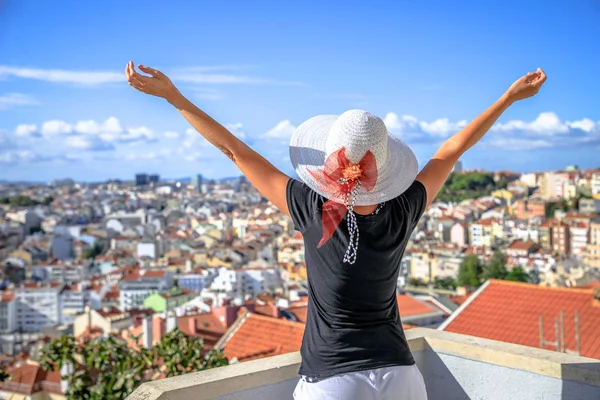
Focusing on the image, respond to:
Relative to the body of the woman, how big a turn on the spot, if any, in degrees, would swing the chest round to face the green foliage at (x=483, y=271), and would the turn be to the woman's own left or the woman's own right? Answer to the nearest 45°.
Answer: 0° — they already face it

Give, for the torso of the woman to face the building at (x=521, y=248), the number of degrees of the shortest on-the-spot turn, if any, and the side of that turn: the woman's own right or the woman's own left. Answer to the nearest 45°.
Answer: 0° — they already face it

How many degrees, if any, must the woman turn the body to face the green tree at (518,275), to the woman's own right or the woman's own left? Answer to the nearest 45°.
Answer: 0° — they already face it

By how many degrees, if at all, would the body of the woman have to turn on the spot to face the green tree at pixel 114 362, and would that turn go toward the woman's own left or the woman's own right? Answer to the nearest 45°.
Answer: approximately 45° to the woman's own left

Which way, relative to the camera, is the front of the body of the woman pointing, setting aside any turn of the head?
away from the camera
